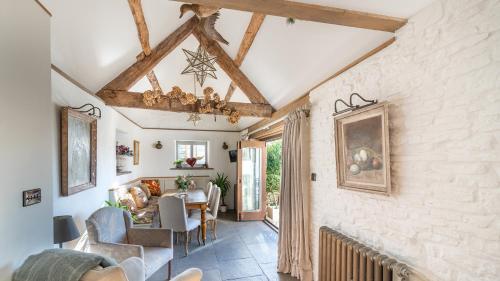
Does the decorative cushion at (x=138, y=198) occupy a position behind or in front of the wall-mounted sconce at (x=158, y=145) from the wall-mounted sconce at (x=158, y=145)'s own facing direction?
in front

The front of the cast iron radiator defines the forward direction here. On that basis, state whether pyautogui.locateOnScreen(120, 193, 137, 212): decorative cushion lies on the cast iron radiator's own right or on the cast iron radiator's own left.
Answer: on the cast iron radiator's own right

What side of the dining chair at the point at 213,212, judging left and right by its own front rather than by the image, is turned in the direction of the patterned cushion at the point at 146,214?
front

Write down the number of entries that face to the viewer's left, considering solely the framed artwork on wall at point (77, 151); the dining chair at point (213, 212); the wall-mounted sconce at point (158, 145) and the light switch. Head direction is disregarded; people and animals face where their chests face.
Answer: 1

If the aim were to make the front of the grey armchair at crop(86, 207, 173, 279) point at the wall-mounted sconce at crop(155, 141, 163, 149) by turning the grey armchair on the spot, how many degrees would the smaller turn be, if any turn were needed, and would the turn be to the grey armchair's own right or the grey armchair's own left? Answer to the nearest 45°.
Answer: approximately 135° to the grey armchair's own left

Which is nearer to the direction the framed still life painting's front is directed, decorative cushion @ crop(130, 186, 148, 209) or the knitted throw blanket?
the knitted throw blanket

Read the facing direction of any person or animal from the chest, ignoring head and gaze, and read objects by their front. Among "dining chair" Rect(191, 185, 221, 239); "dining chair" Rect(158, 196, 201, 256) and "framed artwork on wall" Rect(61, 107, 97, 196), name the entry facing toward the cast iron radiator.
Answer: the framed artwork on wall

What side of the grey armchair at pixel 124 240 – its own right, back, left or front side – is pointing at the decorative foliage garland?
left

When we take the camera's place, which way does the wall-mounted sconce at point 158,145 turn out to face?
facing the viewer

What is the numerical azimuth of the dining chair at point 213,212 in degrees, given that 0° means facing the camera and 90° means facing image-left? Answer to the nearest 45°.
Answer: approximately 90°

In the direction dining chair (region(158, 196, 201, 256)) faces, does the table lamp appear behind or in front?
behind
